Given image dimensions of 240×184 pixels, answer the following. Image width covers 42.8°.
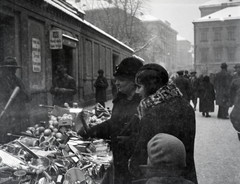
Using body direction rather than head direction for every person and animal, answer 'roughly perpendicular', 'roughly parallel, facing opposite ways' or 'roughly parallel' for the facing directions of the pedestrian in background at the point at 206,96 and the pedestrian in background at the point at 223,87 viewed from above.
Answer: roughly parallel

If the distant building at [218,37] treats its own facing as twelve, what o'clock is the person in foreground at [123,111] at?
The person in foreground is roughly at 12 o'clock from the distant building.

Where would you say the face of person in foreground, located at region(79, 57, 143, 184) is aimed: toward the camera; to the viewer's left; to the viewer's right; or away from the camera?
to the viewer's left

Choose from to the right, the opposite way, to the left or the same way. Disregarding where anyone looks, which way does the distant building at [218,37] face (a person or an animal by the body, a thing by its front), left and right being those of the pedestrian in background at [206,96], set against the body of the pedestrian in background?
the opposite way

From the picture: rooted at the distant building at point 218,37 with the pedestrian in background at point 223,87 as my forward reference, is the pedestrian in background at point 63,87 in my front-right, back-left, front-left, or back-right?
front-right

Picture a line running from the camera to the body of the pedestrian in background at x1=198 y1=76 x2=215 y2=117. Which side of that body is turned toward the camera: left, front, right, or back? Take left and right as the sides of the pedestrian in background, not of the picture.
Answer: back

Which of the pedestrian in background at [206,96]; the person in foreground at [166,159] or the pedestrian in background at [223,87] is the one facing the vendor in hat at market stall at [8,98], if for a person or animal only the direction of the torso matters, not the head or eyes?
the person in foreground

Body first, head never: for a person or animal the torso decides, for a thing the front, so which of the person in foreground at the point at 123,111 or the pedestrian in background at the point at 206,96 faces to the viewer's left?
the person in foreground

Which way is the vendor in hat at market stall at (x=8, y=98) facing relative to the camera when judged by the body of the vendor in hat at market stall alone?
to the viewer's right

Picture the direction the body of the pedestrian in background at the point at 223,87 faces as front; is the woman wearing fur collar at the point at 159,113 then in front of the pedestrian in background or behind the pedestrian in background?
behind

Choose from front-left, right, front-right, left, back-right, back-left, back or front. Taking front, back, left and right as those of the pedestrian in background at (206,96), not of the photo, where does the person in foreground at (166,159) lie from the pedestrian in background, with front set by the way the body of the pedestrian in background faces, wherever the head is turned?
back

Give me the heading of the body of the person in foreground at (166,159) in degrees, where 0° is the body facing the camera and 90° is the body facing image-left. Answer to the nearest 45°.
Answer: approximately 135°

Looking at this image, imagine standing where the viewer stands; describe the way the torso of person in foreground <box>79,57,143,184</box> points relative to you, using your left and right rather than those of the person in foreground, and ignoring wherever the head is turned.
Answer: facing to the left of the viewer

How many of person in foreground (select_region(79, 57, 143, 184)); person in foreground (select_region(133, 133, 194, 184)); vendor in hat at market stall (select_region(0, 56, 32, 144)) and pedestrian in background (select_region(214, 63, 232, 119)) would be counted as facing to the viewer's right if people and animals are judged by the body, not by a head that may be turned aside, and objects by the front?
1

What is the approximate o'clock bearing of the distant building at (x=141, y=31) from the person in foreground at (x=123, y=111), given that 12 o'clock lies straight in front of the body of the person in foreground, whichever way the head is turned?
The distant building is roughly at 3 o'clock from the person in foreground.

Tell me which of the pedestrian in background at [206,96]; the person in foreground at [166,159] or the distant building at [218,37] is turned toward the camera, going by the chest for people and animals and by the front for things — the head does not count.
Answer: the distant building

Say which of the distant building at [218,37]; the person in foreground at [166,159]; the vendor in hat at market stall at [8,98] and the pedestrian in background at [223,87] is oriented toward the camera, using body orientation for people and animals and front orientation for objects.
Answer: the distant building
